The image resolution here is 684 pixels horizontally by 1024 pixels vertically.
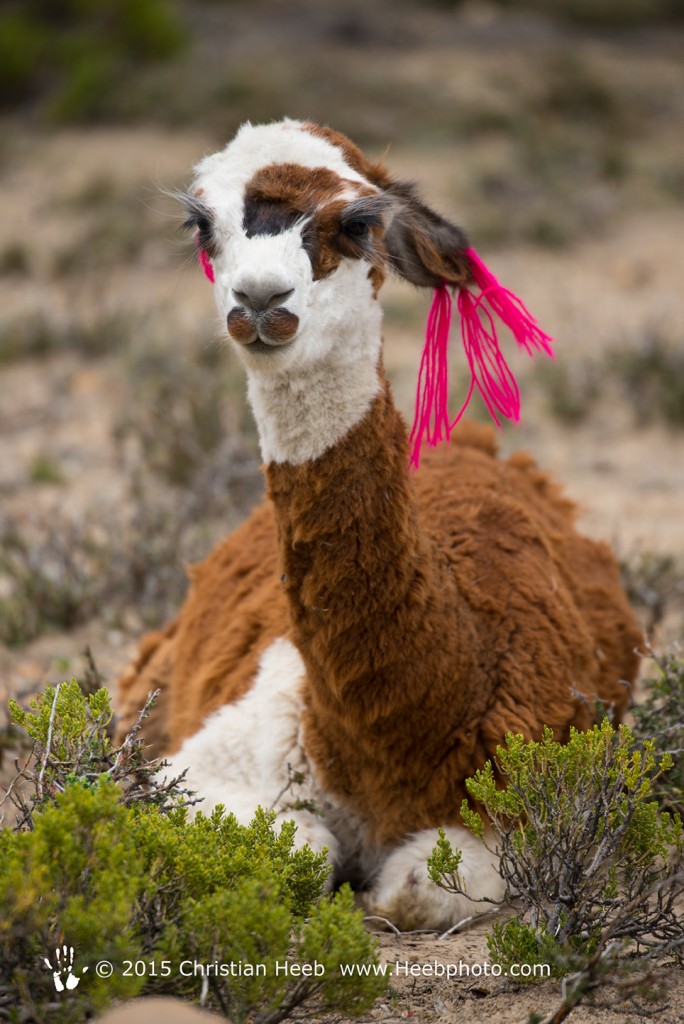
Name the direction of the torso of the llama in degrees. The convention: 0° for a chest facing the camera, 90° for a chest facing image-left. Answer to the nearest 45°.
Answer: approximately 0°

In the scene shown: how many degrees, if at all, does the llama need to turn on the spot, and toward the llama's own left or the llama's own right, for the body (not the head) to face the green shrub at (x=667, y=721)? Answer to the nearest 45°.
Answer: approximately 135° to the llama's own left
